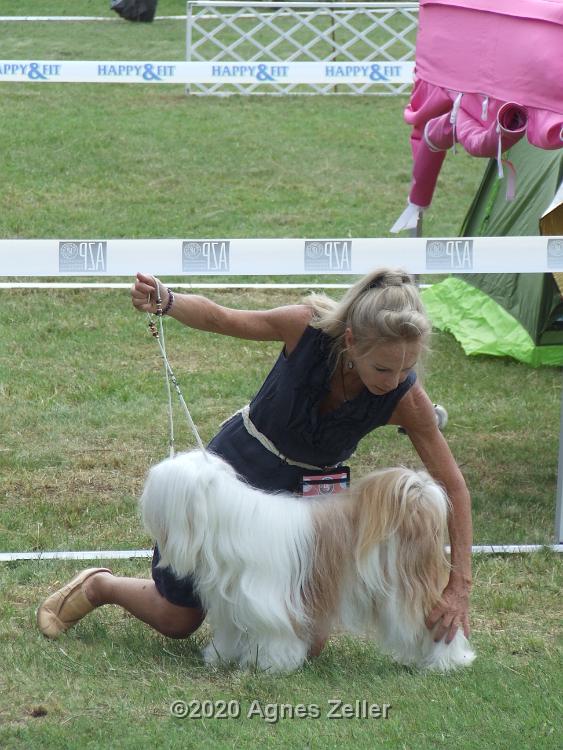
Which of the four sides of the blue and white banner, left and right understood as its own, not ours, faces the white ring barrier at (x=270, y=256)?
front

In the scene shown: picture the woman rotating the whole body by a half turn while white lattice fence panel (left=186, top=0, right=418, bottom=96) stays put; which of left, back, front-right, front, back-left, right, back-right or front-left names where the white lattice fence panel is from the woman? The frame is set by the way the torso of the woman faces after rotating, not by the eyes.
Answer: front-right

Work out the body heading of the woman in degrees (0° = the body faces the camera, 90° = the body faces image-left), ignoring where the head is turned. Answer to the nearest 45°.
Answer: approximately 315°

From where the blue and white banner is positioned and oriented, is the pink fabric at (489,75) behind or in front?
in front

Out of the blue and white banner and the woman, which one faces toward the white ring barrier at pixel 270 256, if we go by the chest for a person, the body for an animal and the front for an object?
the blue and white banner

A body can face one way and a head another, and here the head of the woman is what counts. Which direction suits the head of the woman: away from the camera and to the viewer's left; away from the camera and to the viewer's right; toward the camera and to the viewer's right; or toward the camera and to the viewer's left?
toward the camera and to the viewer's right

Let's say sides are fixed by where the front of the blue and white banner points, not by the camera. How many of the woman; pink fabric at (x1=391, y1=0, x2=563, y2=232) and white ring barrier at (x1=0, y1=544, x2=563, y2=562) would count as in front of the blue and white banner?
3
